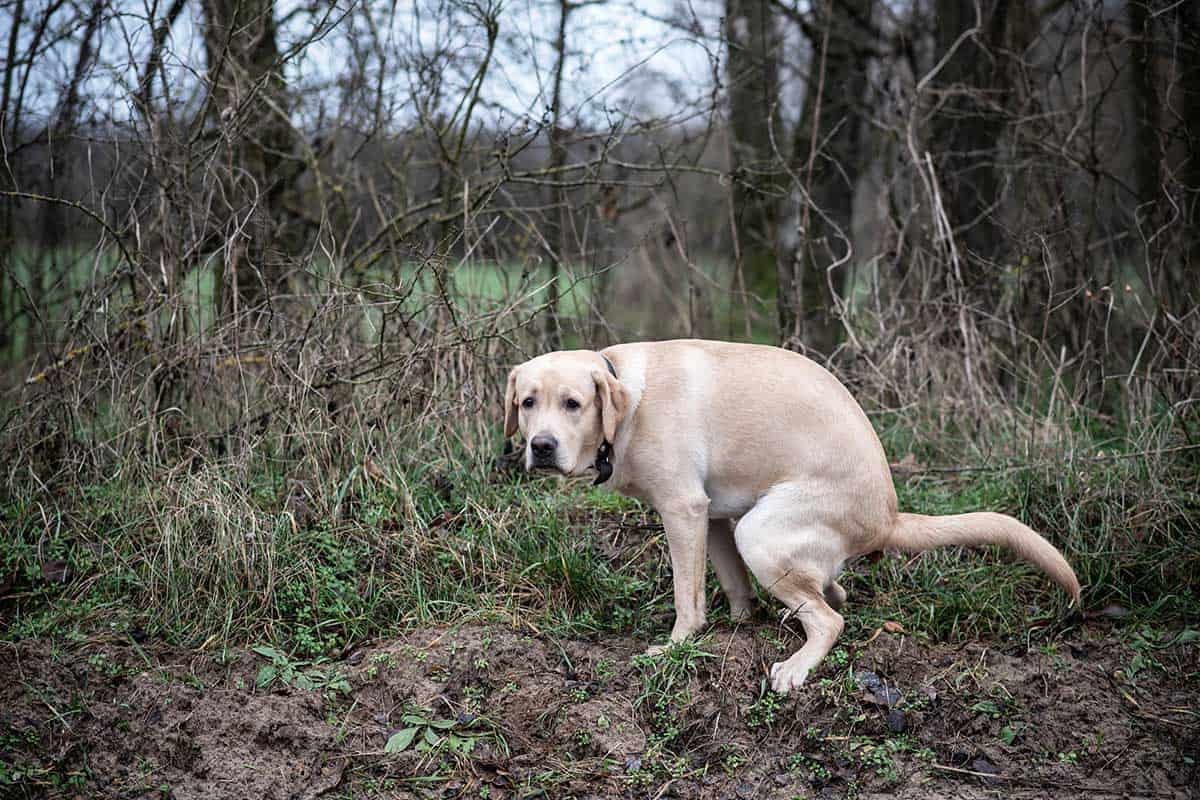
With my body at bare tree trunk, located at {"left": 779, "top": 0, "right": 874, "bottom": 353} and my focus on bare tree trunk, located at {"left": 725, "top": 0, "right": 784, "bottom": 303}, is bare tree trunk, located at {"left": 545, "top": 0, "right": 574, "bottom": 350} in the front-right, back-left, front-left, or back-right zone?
front-left

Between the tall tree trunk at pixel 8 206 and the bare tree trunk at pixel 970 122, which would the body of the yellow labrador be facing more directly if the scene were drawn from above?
the tall tree trunk

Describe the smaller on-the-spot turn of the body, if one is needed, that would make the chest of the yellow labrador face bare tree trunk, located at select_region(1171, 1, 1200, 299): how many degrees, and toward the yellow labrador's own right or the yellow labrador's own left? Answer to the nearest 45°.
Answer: approximately 135° to the yellow labrador's own right

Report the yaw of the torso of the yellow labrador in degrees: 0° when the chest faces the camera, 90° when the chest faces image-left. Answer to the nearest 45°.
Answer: approximately 90°

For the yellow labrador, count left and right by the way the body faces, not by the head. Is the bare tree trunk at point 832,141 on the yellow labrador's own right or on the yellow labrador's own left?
on the yellow labrador's own right

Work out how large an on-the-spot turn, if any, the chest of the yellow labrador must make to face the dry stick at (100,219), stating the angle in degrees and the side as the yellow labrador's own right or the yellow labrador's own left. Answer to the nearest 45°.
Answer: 0° — it already faces it

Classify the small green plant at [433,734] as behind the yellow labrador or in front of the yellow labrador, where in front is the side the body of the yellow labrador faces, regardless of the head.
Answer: in front

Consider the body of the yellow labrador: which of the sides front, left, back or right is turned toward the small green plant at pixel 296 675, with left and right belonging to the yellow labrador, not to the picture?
front

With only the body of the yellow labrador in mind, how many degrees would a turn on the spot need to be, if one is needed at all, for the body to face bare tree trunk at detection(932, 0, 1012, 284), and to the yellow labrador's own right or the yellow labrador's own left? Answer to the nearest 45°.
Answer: approximately 90° to the yellow labrador's own right

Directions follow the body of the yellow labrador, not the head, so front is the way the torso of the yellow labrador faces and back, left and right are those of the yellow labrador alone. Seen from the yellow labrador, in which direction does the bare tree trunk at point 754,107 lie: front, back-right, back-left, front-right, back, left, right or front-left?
right
